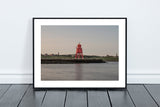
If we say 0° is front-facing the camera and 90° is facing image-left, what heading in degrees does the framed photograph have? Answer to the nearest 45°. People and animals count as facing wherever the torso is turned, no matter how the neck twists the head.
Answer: approximately 0°
